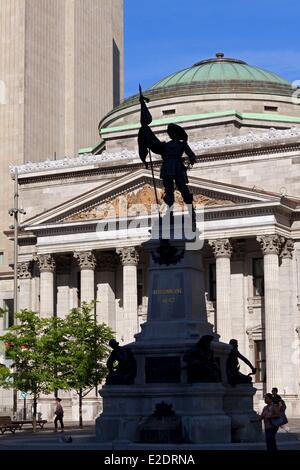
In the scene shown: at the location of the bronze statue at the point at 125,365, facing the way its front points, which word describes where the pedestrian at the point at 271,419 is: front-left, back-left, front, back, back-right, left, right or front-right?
back-left

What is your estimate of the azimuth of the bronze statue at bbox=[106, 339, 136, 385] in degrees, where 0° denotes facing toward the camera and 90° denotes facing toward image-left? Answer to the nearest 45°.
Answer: approximately 90°

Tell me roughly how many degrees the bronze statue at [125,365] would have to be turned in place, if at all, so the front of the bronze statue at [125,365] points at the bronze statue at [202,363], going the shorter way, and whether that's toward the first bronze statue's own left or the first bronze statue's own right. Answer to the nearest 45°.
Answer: approximately 135° to the first bronze statue's own left

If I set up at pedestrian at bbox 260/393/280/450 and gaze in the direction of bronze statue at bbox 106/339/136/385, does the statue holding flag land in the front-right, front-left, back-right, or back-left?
front-right
